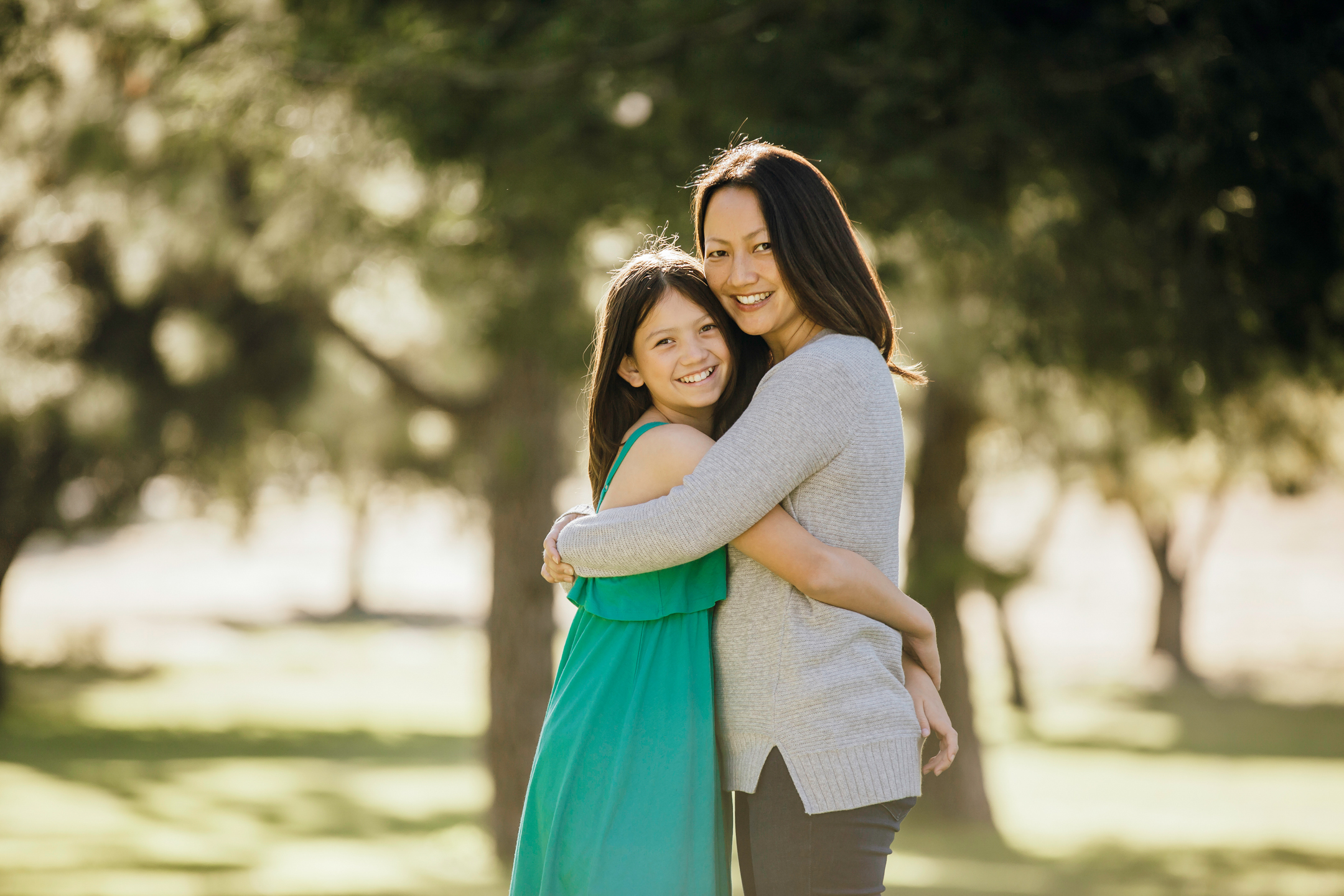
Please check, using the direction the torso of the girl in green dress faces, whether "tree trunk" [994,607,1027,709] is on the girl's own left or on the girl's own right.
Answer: on the girl's own left

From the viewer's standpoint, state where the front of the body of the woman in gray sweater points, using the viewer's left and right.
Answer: facing to the left of the viewer

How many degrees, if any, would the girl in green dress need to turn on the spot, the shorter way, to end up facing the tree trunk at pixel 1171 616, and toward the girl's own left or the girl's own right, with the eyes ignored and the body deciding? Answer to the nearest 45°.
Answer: approximately 90° to the girl's own left

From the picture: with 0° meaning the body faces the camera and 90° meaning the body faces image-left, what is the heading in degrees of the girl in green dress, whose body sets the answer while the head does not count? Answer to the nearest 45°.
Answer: approximately 270°

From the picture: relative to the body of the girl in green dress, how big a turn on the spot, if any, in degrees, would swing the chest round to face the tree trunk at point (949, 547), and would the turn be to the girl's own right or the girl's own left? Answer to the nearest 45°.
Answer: approximately 90° to the girl's own left

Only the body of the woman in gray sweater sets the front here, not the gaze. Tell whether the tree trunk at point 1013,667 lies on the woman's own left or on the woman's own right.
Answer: on the woman's own right

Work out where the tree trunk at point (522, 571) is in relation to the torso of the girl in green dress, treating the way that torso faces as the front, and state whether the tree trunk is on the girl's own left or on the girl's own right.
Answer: on the girl's own left

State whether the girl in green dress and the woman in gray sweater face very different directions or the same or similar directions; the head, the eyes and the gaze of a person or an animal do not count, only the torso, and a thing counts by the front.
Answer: very different directions
